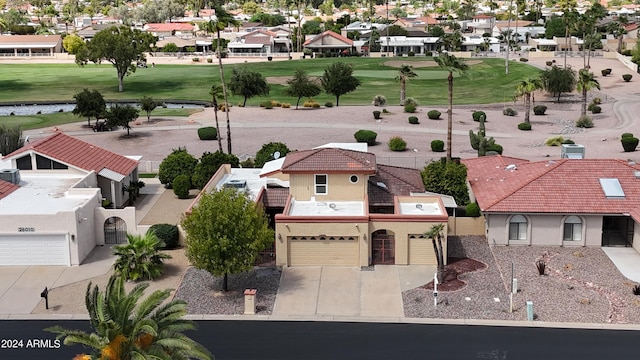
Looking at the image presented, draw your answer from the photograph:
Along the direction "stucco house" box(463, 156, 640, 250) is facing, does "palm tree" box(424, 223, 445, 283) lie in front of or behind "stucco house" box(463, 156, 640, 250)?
in front

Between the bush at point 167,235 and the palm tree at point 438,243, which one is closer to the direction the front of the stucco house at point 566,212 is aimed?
the palm tree

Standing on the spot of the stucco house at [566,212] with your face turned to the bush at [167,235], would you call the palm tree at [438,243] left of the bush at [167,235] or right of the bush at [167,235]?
left

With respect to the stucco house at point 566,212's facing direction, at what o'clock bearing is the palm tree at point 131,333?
The palm tree is roughly at 1 o'clock from the stucco house.

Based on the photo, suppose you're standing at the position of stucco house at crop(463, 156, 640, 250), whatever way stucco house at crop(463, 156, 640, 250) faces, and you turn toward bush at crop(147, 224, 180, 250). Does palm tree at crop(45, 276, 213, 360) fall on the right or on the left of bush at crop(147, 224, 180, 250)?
left

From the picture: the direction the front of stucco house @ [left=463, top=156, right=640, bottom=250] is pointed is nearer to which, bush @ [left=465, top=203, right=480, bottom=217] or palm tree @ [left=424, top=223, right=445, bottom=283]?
the palm tree

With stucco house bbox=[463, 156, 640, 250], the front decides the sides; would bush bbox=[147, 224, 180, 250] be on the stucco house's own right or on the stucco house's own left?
on the stucco house's own right

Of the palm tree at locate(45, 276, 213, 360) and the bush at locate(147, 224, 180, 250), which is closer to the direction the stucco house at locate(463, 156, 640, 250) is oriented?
the palm tree

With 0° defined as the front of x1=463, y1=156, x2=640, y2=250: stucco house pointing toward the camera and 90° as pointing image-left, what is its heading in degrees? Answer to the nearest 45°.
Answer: approximately 0°

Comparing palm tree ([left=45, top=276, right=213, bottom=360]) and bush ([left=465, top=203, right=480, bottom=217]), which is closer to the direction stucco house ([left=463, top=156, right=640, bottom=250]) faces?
the palm tree

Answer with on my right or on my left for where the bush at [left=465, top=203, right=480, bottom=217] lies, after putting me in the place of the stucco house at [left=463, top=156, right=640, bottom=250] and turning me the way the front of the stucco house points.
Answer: on my right
